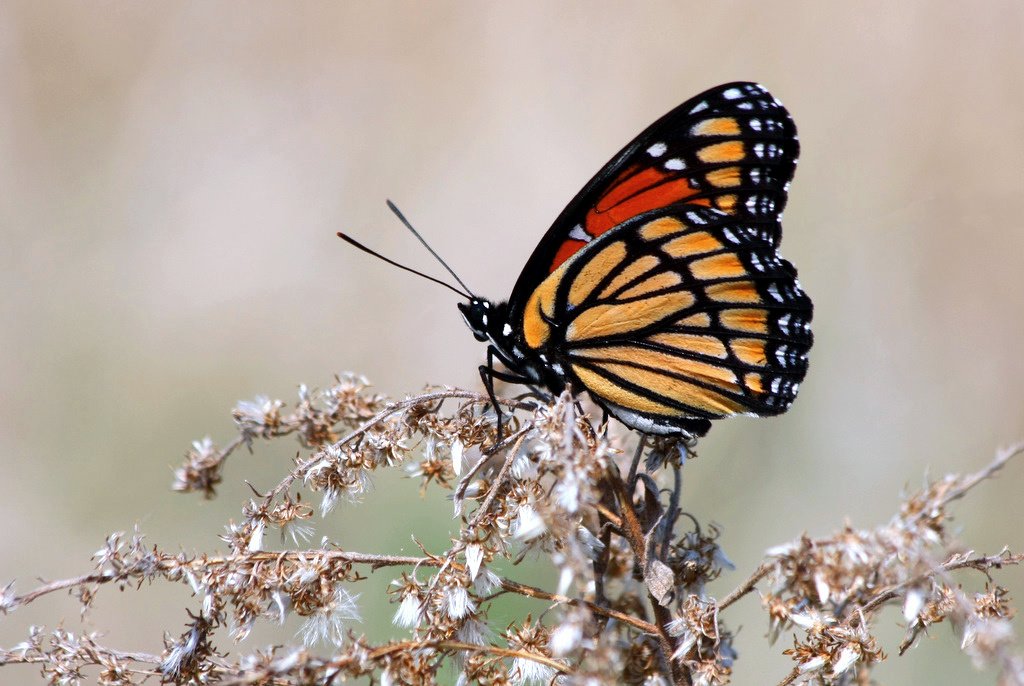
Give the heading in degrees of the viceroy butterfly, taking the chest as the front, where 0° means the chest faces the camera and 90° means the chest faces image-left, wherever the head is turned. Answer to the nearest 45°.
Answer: approximately 90°
